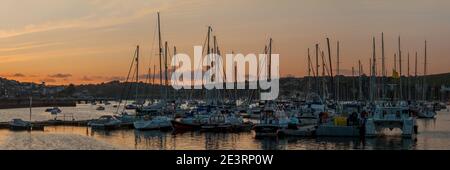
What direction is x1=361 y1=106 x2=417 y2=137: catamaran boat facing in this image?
away from the camera
